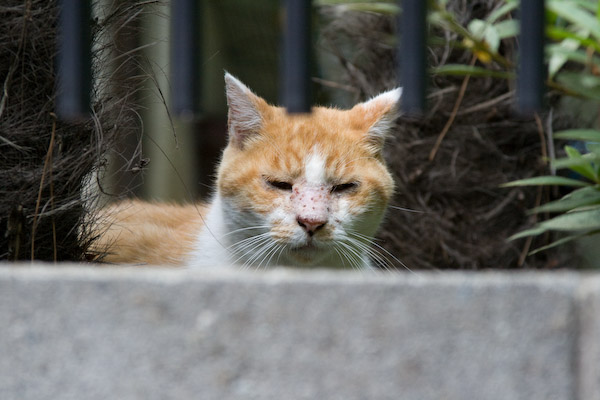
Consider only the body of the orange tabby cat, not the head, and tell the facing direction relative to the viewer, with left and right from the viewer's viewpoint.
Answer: facing the viewer and to the right of the viewer
